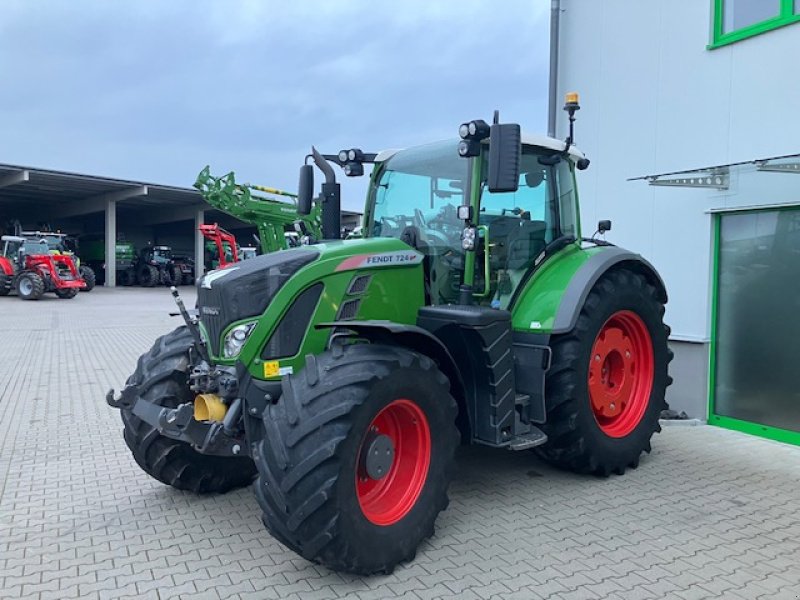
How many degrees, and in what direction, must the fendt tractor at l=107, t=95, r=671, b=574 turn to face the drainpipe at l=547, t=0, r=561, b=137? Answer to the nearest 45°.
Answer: approximately 180°

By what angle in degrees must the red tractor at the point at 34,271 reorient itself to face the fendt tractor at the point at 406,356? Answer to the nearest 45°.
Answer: approximately 45° to its right

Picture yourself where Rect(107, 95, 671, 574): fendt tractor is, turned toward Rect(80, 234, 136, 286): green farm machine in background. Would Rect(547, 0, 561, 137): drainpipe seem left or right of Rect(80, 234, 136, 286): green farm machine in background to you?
right

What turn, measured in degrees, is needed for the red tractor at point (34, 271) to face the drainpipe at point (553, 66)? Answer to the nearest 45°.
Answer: approximately 45° to its right

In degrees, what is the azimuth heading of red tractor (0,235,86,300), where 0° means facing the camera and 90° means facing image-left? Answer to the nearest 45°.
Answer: approximately 315°

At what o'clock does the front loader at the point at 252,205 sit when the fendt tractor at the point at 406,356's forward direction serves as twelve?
The front loader is roughly at 4 o'clock from the fendt tractor.

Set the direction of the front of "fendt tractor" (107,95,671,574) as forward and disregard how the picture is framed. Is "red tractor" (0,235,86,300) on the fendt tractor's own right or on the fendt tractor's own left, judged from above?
on the fendt tractor's own right

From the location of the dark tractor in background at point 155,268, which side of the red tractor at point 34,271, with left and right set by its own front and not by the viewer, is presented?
left

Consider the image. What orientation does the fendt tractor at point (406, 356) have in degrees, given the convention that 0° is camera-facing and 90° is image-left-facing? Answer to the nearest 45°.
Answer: approximately 45°
